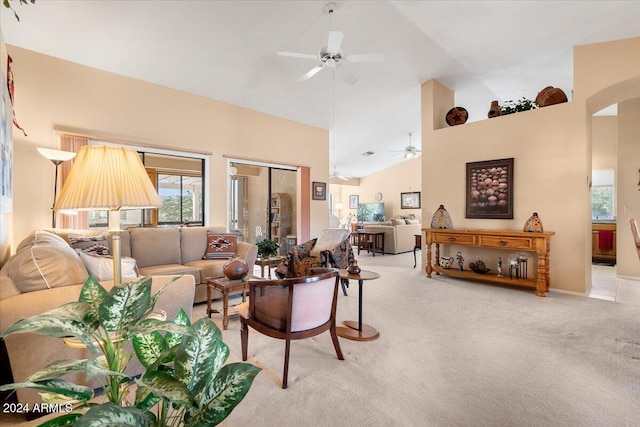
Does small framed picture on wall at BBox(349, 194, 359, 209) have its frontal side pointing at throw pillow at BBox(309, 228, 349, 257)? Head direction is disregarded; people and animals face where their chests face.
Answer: yes

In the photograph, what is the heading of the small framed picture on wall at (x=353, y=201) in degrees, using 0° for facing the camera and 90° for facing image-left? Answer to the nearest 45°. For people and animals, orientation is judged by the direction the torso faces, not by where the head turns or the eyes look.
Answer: approximately 0°

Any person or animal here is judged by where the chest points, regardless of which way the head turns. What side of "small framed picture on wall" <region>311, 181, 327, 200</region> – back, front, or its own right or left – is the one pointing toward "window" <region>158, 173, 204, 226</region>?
right

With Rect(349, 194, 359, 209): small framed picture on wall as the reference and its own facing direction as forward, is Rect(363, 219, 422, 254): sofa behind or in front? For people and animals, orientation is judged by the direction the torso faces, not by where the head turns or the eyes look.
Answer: in front

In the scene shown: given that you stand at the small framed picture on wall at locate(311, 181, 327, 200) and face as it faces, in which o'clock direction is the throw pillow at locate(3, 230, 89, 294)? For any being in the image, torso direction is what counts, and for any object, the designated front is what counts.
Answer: The throw pillow is roughly at 2 o'clock from the small framed picture on wall.

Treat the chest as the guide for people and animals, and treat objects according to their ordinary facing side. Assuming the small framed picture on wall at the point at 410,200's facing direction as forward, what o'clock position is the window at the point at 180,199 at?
The window is roughly at 1 o'clock from the small framed picture on wall.

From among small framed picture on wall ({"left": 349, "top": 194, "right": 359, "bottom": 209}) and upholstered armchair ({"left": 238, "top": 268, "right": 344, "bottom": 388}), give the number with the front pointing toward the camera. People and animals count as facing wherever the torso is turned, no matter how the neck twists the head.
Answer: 1

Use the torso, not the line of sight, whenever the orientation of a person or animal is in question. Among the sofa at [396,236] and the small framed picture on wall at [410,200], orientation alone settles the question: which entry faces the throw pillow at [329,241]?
the small framed picture on wall

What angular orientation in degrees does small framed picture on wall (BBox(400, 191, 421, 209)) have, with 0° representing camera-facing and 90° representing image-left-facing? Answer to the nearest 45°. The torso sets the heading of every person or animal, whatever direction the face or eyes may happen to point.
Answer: approximately 0°

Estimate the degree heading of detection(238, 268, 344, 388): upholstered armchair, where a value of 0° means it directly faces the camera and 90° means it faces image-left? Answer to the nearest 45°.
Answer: approximately 135°
